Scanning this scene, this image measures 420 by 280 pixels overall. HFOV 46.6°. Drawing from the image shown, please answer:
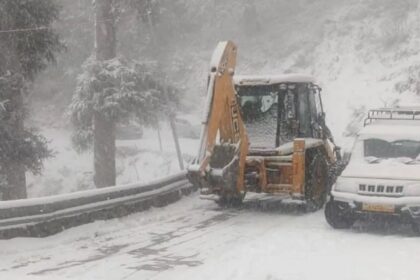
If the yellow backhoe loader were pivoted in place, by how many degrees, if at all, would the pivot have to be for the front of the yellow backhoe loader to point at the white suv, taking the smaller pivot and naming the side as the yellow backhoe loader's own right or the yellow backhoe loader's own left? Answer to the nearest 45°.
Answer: approximately 135° to the yellow backhoe loader's own right

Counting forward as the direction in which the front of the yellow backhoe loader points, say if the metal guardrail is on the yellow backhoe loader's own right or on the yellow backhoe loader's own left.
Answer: on the yellow backhoe loader's own left

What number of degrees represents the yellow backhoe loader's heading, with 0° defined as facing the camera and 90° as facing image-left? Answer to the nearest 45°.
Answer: approximately 180°

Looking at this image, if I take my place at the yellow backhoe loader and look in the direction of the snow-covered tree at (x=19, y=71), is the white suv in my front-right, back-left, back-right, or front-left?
back-left

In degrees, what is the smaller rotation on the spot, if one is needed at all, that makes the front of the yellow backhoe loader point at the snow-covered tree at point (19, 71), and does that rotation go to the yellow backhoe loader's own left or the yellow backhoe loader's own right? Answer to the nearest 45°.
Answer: approximately 90° to the yellow backhoe loader's own left
